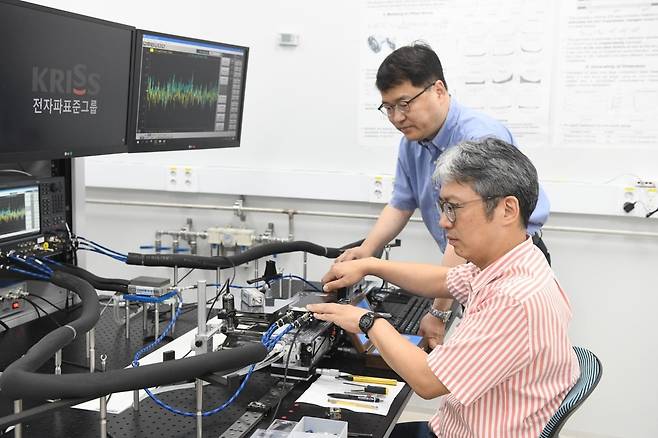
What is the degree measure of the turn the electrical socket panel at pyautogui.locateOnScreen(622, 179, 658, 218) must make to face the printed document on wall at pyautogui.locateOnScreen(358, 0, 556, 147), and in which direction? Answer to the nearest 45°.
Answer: approximately 90° to its right

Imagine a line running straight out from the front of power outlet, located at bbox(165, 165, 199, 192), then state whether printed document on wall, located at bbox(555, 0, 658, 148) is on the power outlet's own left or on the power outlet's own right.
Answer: on the power outlet's own left

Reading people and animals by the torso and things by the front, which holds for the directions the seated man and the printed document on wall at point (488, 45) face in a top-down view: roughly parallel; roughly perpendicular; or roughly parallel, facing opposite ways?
roughly perpendicular

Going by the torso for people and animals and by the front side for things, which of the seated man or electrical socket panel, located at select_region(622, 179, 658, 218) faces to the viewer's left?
the seated man

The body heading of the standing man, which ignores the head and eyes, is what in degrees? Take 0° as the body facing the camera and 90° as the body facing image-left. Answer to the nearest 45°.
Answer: approximately 45°

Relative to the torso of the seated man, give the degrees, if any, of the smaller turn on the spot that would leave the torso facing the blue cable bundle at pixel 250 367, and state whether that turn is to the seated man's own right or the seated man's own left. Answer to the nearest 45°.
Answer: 0° — they already face it

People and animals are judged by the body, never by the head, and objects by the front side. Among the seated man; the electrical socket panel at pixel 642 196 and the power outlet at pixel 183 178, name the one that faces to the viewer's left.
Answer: the seated man
